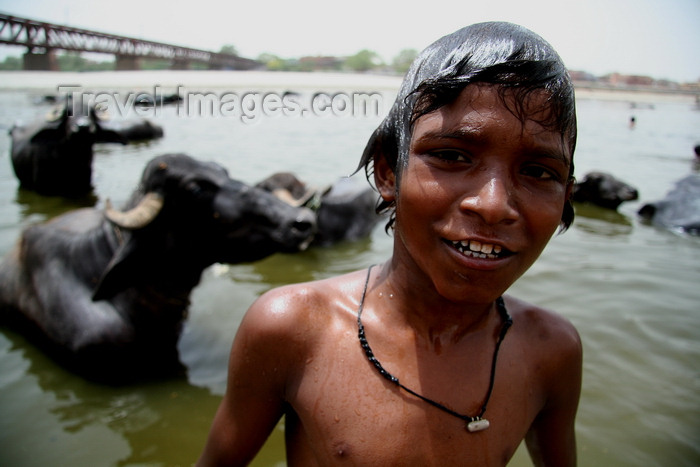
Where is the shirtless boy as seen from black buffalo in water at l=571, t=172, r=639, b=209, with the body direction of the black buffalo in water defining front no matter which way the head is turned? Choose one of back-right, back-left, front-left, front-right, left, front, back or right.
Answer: right

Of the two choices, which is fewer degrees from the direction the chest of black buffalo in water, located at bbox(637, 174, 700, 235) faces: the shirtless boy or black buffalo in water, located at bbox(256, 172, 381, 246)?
the black buffalo in water

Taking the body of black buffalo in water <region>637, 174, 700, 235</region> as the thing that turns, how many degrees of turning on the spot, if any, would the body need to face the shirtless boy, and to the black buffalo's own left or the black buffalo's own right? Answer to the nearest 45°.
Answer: approximately 90° to the black buffalo's own left

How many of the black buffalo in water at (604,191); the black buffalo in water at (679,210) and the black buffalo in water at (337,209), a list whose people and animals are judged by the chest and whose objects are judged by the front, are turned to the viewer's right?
1

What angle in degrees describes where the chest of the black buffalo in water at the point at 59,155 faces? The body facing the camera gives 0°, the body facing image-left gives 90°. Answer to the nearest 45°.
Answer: approximately 315°

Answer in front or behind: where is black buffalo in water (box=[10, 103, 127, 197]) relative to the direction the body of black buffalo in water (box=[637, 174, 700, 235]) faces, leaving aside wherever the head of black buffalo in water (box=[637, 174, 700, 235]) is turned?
in front

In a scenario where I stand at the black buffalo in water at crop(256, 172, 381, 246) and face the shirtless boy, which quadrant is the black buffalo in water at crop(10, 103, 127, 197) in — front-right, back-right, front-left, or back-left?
back-right

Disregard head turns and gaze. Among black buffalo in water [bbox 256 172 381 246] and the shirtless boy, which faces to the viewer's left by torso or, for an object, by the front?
the black buffalo in water

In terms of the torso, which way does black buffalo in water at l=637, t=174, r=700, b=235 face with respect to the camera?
to the viewer's left

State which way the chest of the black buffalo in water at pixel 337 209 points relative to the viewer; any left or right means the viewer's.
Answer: facing to the left of the viewer

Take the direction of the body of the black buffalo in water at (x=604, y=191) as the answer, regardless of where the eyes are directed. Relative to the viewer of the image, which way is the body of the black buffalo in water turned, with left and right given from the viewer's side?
facing to the right of the viewer

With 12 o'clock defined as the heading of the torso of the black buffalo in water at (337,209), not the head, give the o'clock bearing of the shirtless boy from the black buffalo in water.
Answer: The shirtless boy is roughly at 9 o'clock from the black buffalo in water.
